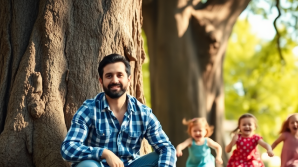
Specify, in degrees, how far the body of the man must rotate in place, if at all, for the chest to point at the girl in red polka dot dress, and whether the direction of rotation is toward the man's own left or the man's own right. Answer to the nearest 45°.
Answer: approximately 135° to the man's own left

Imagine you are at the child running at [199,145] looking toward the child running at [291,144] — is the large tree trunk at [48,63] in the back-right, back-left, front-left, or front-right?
back-right

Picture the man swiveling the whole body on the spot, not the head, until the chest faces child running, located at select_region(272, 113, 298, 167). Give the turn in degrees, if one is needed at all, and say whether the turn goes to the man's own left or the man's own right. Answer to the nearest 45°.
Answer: approximately 135° to the man's own left

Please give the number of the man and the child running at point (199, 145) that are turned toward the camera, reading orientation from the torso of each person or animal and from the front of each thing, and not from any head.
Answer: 2

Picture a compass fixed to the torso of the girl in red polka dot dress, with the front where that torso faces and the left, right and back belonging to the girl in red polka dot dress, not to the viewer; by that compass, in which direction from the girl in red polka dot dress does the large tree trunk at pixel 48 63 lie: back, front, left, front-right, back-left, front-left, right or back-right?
front-right

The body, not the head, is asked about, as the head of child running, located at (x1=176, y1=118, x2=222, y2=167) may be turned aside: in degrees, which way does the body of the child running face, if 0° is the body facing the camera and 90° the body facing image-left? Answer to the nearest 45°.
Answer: approximately 0°

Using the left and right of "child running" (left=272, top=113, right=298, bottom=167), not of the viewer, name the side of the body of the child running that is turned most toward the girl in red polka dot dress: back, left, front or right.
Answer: right

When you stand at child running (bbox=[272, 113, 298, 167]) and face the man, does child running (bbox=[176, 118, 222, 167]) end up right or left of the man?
right

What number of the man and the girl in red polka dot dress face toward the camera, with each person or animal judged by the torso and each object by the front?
2

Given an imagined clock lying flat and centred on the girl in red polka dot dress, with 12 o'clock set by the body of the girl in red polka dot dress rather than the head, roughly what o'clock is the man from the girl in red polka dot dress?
The man is roughly at 1 o'clock from the girl in red polka dot dress.

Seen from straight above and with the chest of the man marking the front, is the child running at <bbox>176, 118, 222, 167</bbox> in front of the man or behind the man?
behind
